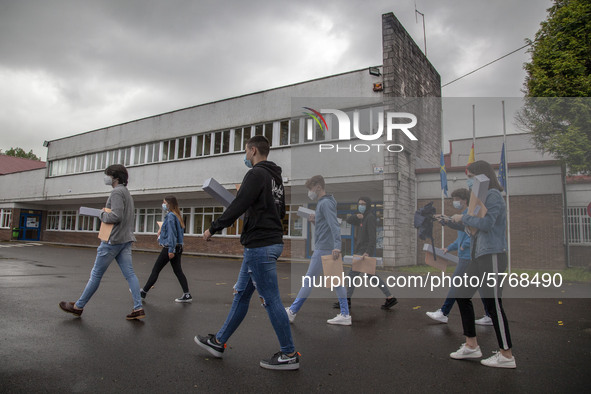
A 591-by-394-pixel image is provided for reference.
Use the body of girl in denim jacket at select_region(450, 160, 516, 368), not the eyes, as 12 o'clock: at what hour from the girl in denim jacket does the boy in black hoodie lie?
The boy in black hoodie is roughly at 11 o'clock from the girl in denim jacket.

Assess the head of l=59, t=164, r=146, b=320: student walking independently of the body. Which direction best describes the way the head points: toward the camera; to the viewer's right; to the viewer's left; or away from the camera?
to the viewer's left

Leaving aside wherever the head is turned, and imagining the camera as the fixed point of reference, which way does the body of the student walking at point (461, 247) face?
to the viewer's left

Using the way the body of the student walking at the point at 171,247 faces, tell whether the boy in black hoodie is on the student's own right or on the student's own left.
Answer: on the student's own left

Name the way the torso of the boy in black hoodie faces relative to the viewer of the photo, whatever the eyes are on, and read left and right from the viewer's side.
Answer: facing to the left of the viewer

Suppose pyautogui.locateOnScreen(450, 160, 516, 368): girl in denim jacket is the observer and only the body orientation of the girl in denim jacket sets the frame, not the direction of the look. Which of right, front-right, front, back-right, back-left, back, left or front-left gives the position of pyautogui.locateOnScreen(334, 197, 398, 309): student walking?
front-right

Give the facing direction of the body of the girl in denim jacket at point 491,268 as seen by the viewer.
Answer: to the viewer's left

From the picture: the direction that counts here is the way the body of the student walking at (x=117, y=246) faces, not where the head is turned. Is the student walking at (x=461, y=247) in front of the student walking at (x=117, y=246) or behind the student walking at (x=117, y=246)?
behind

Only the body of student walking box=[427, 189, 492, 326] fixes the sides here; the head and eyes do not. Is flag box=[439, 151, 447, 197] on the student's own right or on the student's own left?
on the student's own right
